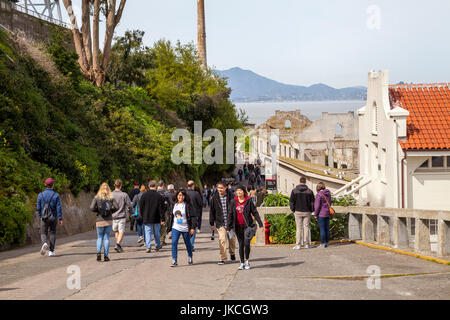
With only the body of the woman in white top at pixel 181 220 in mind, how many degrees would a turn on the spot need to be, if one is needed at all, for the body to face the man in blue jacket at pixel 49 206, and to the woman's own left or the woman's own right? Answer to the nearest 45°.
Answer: approximately 135° to the woman's own right

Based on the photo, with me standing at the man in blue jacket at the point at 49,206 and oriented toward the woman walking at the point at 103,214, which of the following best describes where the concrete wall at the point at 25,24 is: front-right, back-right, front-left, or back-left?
back-left

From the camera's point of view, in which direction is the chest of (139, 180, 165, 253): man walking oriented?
away from the camera

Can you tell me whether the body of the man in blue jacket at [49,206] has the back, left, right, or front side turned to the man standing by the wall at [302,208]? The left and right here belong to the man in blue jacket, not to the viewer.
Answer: right

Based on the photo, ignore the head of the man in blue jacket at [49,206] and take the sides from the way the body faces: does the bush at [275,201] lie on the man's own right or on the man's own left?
on the man's own right

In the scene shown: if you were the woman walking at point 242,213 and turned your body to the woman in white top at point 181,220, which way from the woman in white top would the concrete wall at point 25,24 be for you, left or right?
right

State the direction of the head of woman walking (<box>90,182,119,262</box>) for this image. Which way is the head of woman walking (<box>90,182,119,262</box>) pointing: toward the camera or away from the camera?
away from the camera

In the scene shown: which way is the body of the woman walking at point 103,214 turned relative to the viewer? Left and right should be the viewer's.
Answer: facing away from the viewer
